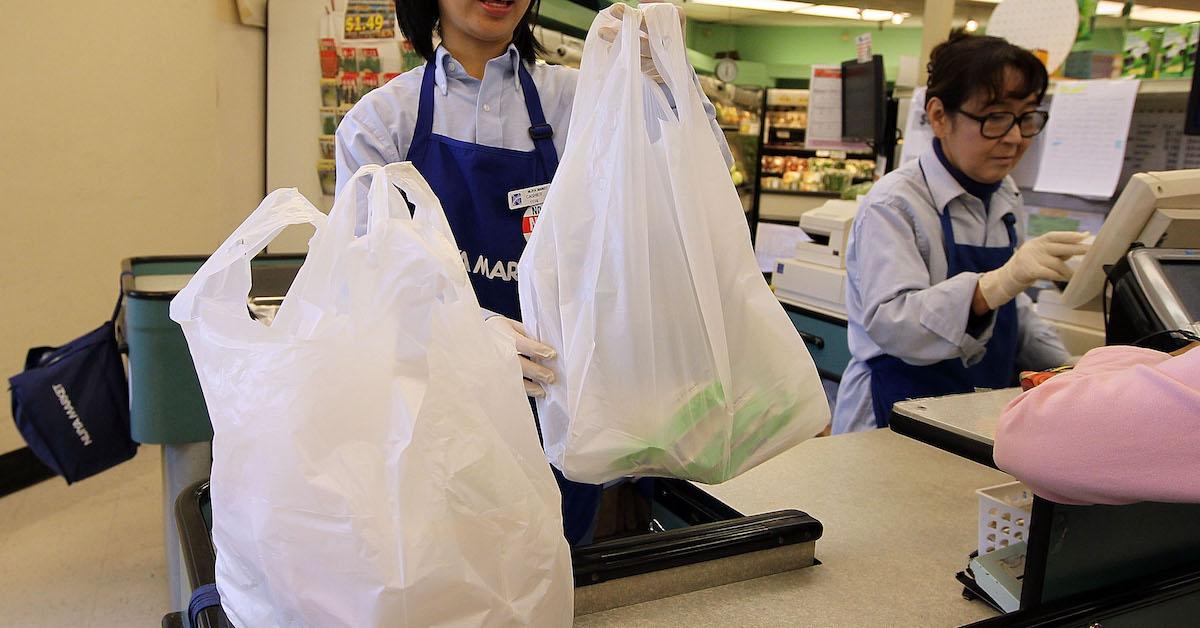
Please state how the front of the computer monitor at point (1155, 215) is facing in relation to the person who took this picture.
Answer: facing away from the viewer and to the left of the viewer

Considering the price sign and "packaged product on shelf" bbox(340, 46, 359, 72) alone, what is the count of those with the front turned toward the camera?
2

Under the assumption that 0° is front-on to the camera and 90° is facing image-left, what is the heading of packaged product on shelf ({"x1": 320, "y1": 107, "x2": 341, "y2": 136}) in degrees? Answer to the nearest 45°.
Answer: approximately 0°

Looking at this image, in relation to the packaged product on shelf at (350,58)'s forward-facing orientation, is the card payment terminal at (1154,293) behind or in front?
in front

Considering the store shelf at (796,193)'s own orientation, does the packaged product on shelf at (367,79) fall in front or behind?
in front

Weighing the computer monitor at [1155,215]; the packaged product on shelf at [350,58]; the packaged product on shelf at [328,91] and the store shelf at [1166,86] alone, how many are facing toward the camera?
3

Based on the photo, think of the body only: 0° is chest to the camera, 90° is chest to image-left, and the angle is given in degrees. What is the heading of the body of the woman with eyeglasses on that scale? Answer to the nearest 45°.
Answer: approximately 315°
